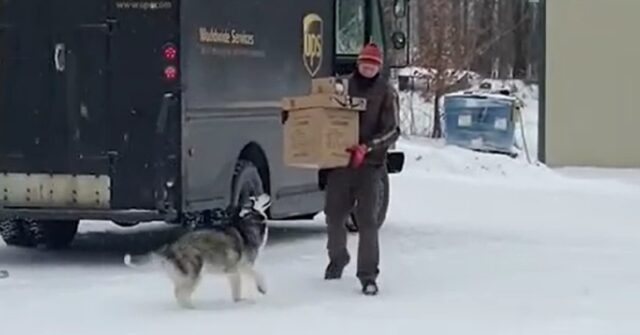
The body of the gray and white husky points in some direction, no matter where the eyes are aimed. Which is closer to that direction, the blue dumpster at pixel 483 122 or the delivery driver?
the delivery driver

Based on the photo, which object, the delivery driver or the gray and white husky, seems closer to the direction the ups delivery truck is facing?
the delivery driver

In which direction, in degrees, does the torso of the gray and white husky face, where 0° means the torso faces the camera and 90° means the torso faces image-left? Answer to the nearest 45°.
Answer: approximately 270°

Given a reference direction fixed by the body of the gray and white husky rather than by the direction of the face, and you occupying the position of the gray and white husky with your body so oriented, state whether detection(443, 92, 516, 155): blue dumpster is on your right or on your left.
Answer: on your left

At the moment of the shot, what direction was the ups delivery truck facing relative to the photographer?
facing away from the viewer and to the right of the viewer

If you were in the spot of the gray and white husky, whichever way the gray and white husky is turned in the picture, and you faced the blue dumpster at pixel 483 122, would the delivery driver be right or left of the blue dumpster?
right

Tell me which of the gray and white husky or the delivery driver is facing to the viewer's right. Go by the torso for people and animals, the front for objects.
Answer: the gray and white husky

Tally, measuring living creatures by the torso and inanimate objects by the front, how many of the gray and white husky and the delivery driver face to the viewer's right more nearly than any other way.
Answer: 1

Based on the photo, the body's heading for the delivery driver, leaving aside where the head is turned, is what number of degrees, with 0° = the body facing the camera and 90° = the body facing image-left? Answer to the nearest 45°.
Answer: approximately 45°

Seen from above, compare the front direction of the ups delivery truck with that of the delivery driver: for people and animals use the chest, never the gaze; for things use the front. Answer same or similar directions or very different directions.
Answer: very different directions
